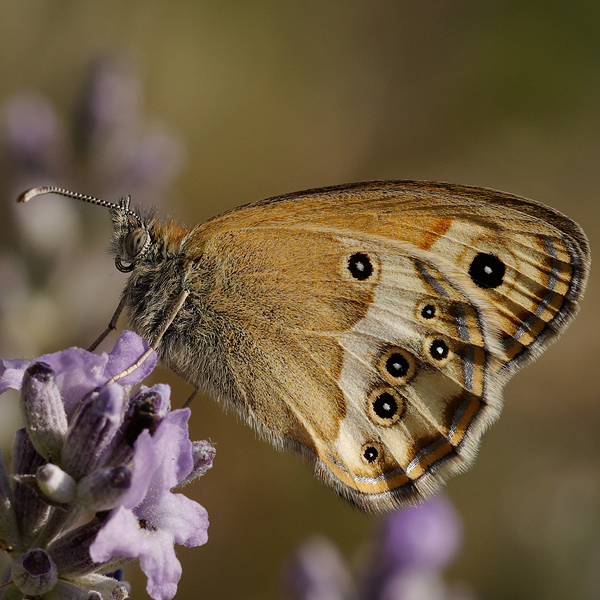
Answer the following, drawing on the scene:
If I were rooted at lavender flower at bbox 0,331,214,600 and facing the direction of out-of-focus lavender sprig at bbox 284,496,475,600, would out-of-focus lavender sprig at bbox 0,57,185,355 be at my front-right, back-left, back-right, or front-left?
front-left

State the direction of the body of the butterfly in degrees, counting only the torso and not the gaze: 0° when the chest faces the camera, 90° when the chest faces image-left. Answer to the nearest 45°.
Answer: approximately 90°

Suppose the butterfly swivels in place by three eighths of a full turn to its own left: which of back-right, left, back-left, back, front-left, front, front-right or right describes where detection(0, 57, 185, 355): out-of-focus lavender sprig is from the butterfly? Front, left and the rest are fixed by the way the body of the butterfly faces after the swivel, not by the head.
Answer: back
